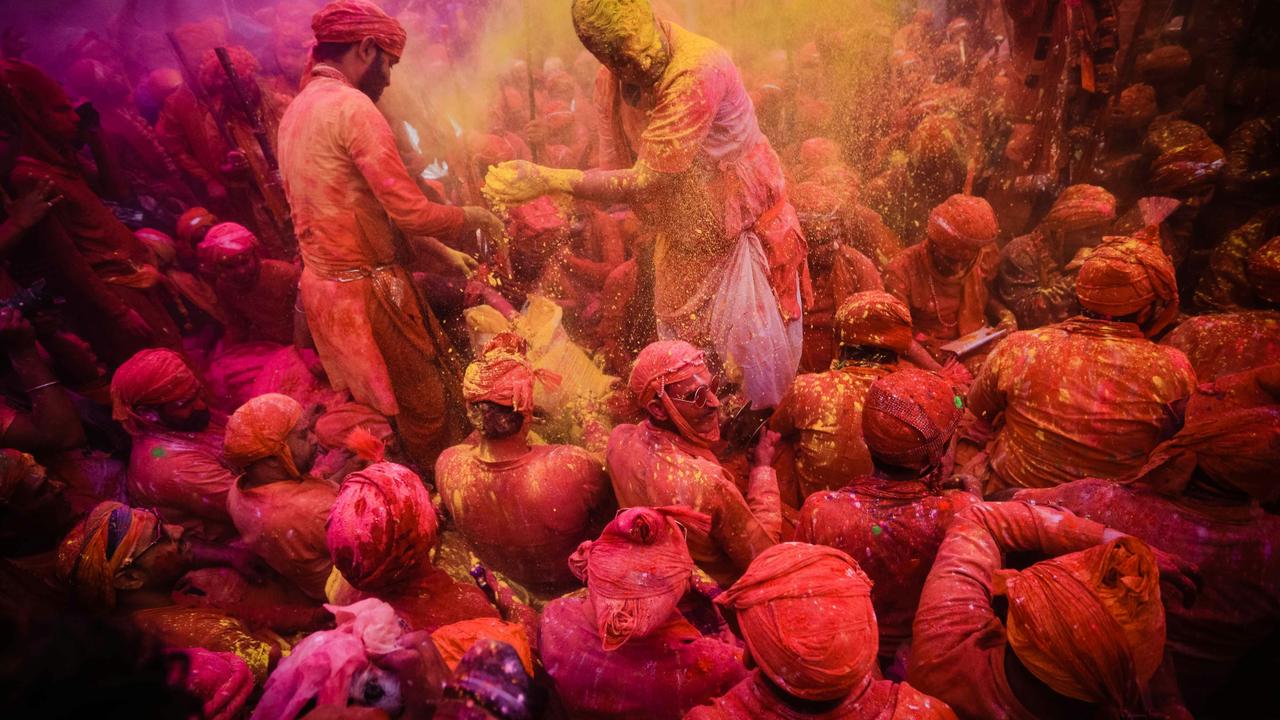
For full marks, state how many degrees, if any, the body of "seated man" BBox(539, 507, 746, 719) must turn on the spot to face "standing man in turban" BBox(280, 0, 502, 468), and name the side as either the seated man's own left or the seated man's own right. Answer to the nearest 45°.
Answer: approximately 45° to the seated man's own left

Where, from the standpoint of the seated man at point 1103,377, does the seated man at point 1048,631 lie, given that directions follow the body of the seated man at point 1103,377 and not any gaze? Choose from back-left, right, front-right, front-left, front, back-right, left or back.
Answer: back

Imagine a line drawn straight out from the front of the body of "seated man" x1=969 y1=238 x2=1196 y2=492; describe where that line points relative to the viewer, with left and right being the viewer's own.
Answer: facing away from the viewer

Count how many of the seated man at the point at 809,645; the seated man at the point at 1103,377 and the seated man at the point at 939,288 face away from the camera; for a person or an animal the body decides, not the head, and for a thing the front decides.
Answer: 2

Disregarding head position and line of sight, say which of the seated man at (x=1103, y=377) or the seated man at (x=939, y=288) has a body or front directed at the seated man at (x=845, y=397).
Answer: the seated man at (x=939, y=288)

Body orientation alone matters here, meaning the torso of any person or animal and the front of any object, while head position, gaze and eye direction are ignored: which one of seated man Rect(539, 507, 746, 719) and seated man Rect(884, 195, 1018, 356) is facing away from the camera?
seated man Rect(539, 507, 746, 719)

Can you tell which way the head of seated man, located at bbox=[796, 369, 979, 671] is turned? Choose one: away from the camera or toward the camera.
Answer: away from the camera

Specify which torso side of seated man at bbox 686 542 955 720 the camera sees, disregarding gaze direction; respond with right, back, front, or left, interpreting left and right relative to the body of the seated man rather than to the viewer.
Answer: back

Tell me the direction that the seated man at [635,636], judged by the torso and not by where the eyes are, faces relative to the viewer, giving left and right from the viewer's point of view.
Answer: facing away from the viewer

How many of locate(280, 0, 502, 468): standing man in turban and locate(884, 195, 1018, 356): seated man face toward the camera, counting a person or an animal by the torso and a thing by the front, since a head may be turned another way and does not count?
1

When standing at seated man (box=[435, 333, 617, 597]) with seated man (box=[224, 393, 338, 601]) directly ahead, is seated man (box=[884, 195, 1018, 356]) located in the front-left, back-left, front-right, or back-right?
back-right
